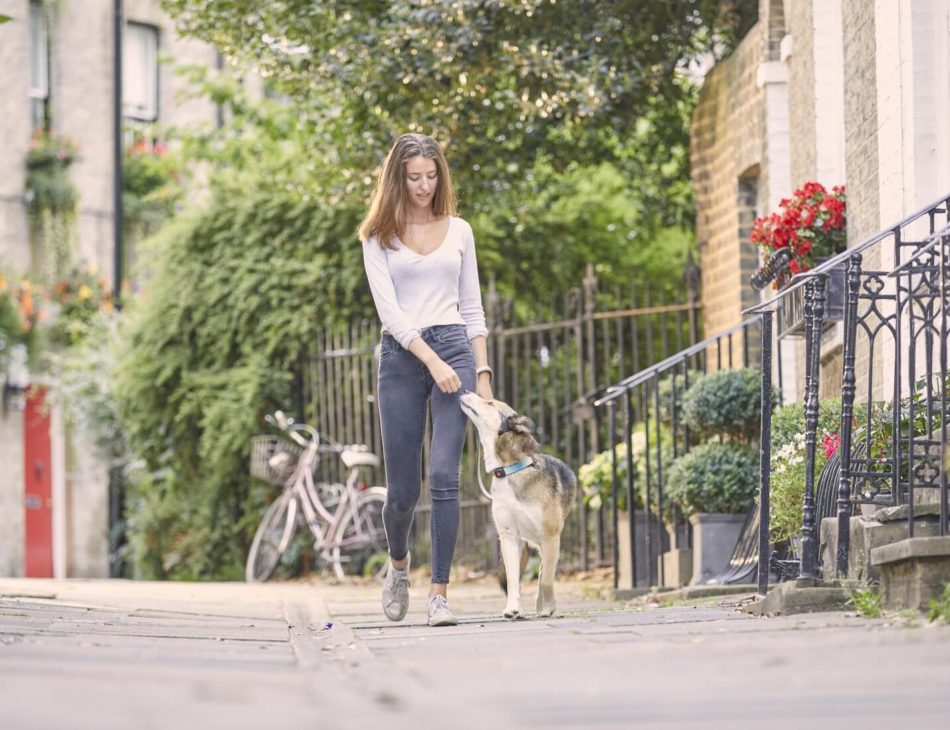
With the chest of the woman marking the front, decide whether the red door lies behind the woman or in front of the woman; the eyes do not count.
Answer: behind

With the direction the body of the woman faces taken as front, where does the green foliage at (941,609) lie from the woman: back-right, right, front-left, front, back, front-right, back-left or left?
front-left

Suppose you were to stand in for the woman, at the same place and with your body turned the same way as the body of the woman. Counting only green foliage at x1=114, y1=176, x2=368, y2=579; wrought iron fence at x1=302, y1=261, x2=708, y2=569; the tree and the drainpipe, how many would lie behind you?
4

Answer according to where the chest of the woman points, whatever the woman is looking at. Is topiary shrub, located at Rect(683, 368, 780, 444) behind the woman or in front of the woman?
behind

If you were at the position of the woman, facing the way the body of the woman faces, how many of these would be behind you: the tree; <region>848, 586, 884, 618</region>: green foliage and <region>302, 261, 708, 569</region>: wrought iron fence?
2

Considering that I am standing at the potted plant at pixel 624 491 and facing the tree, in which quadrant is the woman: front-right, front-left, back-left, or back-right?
back-left

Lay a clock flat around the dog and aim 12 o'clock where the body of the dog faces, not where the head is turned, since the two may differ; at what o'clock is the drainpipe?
The drainpipe is roughly at 4 o'clock from the dog.

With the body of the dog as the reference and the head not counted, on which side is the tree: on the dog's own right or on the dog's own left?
on the dog's own right

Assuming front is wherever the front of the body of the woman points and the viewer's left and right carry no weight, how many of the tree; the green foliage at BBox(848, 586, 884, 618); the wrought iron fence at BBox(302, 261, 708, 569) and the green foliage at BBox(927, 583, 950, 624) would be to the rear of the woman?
2

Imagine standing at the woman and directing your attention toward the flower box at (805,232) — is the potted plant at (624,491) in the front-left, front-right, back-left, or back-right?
front-left

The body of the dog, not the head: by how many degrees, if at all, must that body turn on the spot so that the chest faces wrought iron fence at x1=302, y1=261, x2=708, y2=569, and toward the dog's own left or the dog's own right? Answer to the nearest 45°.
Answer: approximately 135° to the dog's own right

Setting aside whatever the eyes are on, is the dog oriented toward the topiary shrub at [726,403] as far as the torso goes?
no

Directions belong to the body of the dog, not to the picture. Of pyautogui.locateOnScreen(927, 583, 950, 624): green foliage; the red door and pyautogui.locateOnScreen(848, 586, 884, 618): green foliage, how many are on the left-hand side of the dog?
2

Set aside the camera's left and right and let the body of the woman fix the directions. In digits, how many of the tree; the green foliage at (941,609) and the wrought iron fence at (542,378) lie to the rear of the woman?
2

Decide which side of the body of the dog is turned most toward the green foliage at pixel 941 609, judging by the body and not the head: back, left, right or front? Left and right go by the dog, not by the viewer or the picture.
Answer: left

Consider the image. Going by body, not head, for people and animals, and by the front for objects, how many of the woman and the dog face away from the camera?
0

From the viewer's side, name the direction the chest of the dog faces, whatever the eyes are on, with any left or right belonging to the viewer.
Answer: facing the viewer and to the left of the viewer

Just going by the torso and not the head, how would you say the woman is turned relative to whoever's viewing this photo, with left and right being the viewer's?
facing the viewer
